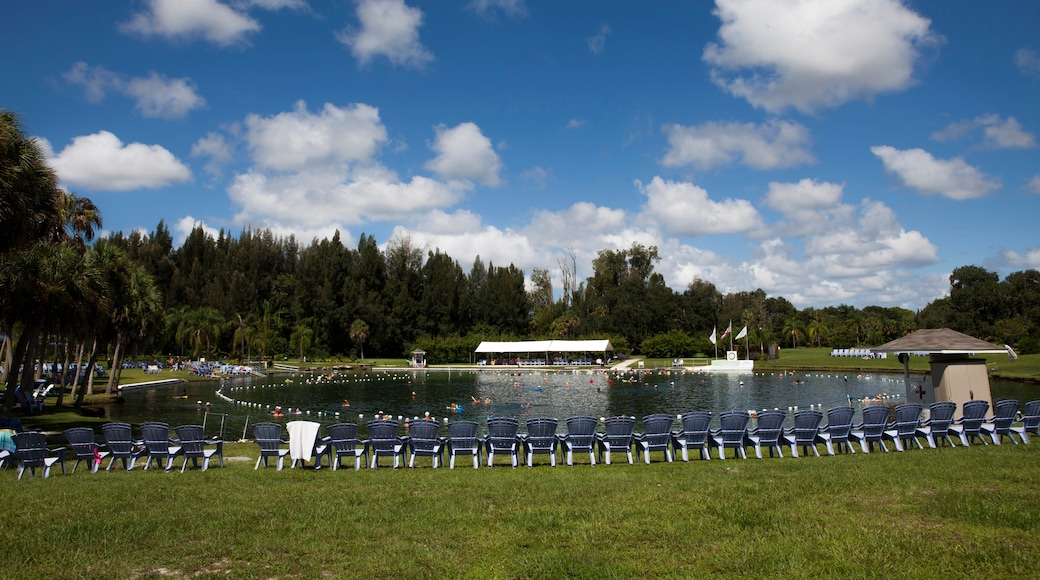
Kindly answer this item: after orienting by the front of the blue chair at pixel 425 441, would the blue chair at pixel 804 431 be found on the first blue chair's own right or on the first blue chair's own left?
on the first blue chair's own right

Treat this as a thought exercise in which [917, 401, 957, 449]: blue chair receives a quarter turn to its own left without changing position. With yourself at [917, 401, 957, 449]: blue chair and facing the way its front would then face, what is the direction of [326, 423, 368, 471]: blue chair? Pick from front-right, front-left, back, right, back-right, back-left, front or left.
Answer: front

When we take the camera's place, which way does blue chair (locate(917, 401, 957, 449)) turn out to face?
facing away from the viewer and to the left of the viewer

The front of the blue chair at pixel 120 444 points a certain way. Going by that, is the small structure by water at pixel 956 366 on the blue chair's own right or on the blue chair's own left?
on the blue chair's own right

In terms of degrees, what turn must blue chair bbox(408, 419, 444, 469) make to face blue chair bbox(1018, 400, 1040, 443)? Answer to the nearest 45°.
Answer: approximately 90° to its right

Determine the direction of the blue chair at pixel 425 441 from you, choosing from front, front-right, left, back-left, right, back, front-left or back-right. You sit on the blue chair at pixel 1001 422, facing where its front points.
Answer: left

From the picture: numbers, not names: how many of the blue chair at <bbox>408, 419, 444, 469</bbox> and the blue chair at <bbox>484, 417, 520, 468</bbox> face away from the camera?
2

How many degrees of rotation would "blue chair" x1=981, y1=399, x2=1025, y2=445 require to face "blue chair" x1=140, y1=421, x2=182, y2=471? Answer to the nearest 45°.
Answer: approximately 90° to its left

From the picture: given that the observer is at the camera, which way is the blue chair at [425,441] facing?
facing away from the viewer

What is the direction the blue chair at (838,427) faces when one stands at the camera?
facing away from the viewer and to the left of the viewer

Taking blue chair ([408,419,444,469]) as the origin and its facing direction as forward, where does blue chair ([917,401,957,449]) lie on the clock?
blue chair ([917,401,957,449]) is roughly at 3 o'clock from blue chair ([408,419,444,469]).

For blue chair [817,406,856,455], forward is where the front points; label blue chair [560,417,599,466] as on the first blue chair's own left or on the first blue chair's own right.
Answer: on the first blue chair's own left

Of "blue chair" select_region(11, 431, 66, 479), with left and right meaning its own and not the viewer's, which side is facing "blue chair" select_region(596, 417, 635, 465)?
right

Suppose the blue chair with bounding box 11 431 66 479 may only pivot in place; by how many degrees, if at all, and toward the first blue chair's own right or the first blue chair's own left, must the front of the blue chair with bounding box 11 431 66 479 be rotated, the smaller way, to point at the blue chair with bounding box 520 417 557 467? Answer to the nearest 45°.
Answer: approximately 90° to the first blue chair's own right

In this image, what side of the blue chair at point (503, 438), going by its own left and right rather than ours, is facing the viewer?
back

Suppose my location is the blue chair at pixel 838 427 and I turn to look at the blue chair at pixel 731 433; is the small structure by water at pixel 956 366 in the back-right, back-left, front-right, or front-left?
back-right
